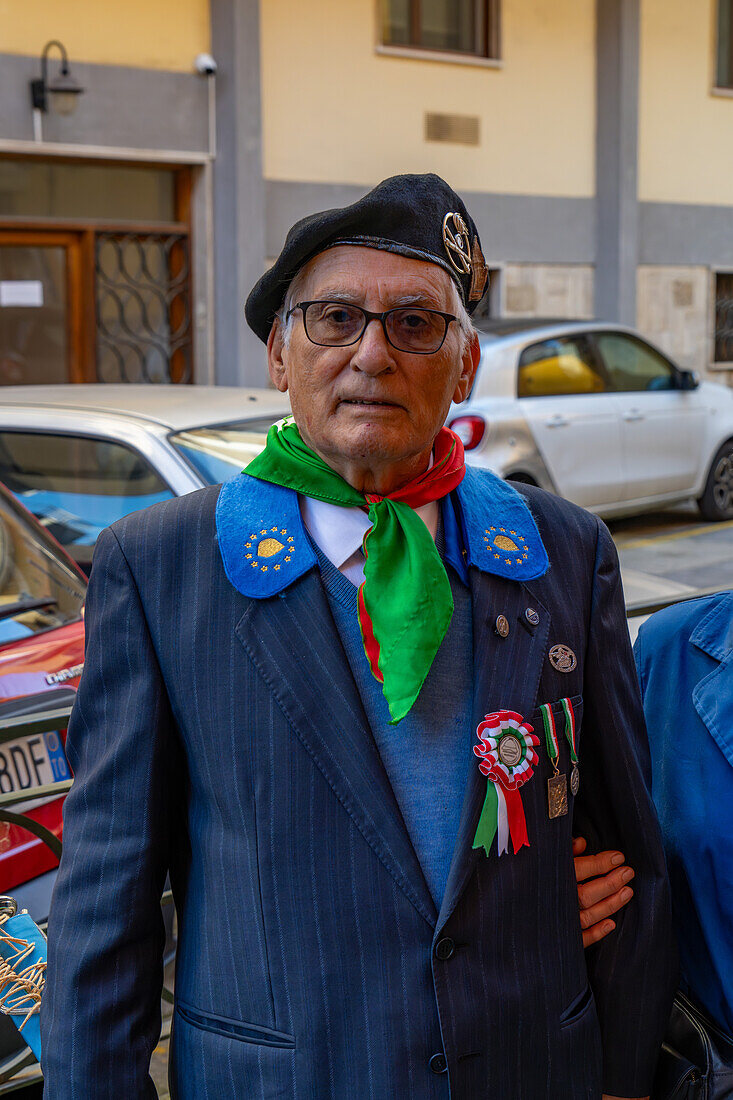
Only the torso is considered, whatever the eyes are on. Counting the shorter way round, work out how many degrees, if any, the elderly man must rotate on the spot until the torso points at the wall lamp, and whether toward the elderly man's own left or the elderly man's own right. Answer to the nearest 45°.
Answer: approximately 180°

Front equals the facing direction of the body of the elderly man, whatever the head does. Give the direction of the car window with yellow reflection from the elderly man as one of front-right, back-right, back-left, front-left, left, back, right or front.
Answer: back

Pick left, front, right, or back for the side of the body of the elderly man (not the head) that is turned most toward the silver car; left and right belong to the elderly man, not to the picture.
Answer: back

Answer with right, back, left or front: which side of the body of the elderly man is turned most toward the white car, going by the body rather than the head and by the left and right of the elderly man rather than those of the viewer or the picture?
back

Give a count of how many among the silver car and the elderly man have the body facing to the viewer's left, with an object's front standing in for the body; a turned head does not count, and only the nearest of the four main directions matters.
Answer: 0

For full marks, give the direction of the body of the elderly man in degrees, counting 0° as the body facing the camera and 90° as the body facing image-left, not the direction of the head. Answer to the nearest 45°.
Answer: approximately 0°

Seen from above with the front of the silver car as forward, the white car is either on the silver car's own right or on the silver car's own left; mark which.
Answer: on the silver car's own left

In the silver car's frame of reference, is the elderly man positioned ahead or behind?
ahead
